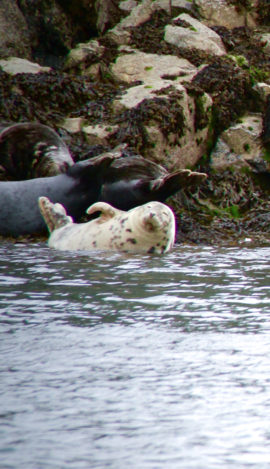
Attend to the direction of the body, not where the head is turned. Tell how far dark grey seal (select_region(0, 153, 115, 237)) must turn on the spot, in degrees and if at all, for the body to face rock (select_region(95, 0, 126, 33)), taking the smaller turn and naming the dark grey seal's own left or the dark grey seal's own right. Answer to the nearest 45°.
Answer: approximately 90° to the dark grey seal's own right

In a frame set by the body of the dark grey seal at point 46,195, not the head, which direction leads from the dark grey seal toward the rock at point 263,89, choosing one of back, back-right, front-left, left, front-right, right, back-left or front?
back-right

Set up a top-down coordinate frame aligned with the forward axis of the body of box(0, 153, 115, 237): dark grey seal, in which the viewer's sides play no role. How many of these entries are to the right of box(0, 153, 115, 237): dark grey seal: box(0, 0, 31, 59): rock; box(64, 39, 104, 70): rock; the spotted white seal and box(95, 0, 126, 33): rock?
3

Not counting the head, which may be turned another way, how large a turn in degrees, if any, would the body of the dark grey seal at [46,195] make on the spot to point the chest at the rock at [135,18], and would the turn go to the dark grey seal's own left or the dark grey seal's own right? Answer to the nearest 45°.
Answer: approximately 90° to the dark grey seal's own right

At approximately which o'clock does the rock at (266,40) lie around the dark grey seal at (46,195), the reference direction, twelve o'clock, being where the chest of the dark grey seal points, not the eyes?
The rock is roughly at 4 o'clock from the dark grey seal.

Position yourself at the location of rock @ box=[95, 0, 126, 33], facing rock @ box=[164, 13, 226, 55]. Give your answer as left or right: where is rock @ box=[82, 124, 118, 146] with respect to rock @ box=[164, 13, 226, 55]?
right

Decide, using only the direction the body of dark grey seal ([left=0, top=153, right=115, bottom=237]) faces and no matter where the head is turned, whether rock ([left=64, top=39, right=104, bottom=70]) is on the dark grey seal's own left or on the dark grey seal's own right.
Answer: on the dark grey seal's own right

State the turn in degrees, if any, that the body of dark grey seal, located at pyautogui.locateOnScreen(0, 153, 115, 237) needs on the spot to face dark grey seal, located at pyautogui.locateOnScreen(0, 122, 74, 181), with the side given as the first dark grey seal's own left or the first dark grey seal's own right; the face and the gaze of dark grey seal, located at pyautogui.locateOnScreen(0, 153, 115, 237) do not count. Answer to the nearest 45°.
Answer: approximately 90° to the first dark grey seal's own right

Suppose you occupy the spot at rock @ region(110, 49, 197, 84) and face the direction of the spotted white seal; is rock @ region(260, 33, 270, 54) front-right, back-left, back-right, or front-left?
back-left

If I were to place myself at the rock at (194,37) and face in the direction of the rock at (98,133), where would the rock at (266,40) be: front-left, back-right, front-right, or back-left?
back-left

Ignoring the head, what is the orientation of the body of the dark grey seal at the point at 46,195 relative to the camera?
to the viewer's left

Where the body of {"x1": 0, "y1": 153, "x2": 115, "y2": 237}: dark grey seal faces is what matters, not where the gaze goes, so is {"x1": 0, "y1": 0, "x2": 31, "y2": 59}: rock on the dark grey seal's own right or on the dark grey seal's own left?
on the dark grey seal's own right

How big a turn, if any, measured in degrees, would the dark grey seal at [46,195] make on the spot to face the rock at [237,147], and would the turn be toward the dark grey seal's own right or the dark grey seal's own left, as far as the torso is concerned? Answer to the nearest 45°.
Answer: approximately 135° to the dark grey seal's own right

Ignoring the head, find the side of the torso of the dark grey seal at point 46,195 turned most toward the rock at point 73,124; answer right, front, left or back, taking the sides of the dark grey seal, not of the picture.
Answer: right
